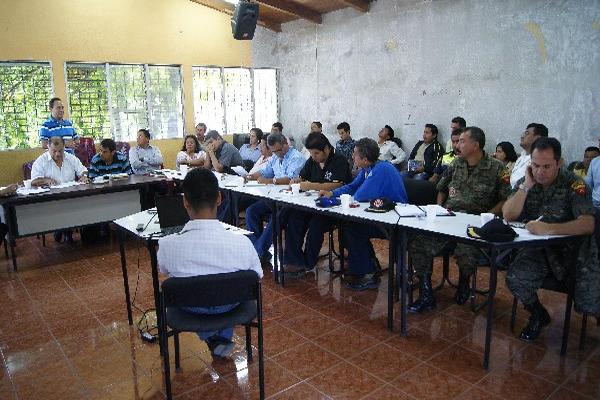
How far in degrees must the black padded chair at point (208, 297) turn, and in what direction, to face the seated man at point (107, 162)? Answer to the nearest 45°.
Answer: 0° — it already faces them

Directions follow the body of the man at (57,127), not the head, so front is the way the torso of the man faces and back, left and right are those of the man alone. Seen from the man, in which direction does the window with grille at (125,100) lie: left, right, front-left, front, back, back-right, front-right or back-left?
left

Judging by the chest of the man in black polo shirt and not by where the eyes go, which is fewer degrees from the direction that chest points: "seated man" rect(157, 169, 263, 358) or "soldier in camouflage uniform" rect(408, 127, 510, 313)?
the seated man

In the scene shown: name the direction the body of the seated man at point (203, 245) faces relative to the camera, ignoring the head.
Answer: away from the camera

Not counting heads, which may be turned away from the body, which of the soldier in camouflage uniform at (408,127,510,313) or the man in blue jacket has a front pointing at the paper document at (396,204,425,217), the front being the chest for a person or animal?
the soldier in camouflage uniform

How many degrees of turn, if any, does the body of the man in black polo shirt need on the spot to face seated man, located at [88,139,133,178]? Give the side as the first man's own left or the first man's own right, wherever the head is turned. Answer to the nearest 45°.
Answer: approximately 90° to the first man's own right

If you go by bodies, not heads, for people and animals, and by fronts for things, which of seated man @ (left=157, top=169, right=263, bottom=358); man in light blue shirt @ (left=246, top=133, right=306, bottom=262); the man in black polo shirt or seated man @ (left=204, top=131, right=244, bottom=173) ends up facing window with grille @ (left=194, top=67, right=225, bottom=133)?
seated man @ (left=157, top=169, right=263, bottom=358)

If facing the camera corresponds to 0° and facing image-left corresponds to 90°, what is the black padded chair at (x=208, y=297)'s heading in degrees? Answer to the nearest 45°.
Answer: approximately 180°

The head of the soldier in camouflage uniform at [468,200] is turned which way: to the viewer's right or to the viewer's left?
to the viewer's left

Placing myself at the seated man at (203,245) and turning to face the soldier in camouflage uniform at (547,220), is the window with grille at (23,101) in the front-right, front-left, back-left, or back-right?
back-left

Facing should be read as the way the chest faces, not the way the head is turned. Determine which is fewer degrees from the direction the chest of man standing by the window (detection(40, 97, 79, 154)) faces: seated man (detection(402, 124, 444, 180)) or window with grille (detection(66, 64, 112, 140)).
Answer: the seated man

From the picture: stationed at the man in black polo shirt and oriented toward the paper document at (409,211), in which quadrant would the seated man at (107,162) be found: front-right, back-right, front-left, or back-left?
back-right

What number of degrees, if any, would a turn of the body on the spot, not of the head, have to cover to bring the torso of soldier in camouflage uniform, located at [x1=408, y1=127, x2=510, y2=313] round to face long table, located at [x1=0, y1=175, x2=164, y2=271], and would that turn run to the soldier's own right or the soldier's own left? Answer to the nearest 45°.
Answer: approximately 45° to the soldier's own right

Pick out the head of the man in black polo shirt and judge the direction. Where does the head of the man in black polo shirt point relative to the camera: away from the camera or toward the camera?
toward the camera

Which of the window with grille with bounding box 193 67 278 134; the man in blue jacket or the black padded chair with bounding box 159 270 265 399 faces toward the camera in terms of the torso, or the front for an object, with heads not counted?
the window with grille

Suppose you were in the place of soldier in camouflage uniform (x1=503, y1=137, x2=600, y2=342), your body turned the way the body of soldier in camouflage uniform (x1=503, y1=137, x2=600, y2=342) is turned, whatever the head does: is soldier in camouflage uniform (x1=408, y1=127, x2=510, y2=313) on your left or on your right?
on your right
